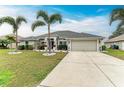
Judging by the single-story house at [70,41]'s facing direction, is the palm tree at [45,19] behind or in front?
in front

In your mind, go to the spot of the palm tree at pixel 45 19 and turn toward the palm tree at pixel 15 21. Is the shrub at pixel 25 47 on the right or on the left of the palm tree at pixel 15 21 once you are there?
right

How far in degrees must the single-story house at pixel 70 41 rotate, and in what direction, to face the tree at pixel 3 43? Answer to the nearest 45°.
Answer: approximately 90° to its right

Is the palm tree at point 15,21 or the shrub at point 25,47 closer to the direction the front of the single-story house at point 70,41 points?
the palm tree

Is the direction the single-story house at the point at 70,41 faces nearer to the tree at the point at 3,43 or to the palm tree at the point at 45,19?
the palm tree

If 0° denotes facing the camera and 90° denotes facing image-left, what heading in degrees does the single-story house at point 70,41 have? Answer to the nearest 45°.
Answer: approximately 0°
